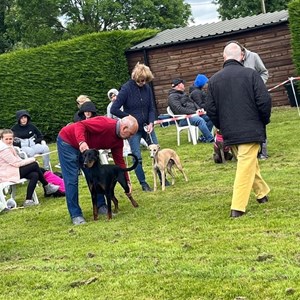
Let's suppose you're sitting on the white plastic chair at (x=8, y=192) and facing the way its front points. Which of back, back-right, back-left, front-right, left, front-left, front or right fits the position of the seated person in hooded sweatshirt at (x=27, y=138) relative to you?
left

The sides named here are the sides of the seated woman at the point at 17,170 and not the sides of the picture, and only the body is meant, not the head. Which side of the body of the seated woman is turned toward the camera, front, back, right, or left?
right

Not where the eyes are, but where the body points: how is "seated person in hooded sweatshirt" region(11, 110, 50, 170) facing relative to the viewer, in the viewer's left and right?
facing the viewer and to the right of the viewer

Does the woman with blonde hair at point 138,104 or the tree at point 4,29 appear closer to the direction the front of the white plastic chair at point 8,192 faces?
the woman with blonde hair
